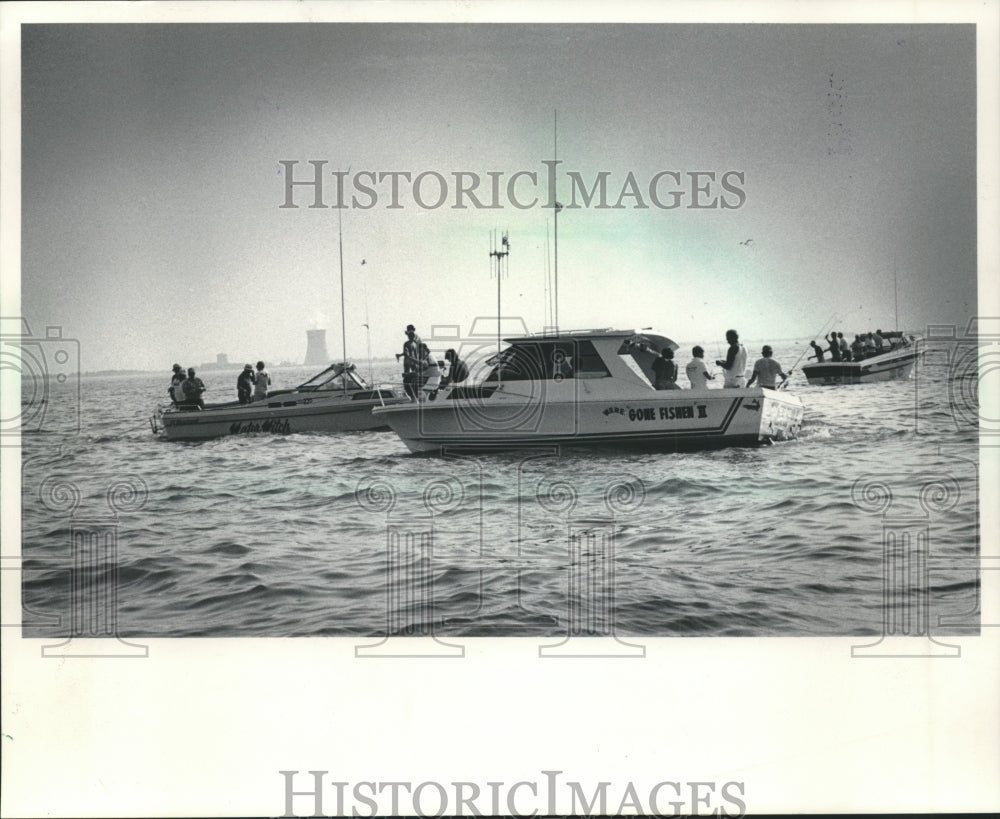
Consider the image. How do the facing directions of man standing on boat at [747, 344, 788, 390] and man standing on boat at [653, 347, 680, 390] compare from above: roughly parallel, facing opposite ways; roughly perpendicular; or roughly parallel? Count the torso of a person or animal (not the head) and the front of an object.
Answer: roughly parallel

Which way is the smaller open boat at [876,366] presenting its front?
to the viewer's right

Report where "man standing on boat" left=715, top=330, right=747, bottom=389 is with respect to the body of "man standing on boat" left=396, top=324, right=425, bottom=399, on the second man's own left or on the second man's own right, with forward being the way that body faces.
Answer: on the second man's own left

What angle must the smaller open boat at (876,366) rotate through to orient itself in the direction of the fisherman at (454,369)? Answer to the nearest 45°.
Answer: approximately 180°

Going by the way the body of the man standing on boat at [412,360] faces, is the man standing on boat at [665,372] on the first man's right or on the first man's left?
on the first man's left

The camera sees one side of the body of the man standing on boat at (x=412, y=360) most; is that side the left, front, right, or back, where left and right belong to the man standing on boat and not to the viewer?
front

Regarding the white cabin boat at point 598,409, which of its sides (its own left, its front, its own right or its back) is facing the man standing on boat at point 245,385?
front

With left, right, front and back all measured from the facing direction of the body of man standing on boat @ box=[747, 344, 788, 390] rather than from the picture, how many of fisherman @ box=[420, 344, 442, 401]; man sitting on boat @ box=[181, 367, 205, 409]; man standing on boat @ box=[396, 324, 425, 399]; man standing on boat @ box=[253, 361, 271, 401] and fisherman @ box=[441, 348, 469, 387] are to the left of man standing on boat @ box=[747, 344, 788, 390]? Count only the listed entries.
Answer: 5

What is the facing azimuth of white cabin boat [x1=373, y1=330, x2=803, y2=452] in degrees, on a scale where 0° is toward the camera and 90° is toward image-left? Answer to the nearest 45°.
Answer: approximately 90°

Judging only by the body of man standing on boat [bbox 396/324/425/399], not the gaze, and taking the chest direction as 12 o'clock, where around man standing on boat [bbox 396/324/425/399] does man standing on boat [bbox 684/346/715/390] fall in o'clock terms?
man standing on boat [bbox 684/346/715/390] is roughly at 9 o'clock from man standing on boat [bbox 396/324/425/399].

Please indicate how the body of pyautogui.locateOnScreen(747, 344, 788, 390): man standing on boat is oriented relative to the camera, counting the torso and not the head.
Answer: away from the camera

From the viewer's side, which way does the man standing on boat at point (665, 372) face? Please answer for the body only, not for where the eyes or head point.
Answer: away from the camera
